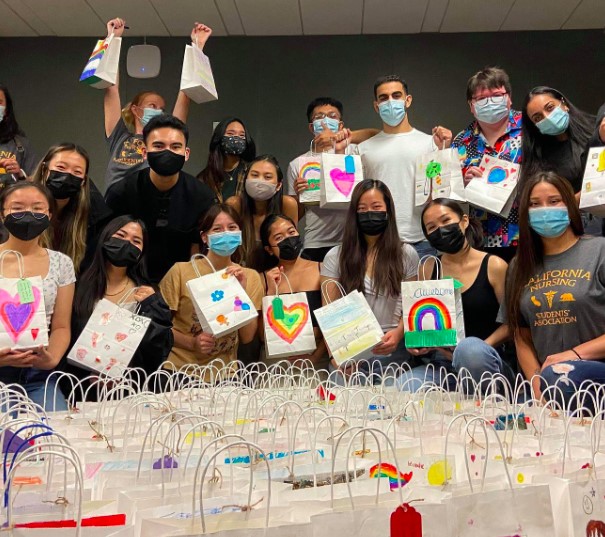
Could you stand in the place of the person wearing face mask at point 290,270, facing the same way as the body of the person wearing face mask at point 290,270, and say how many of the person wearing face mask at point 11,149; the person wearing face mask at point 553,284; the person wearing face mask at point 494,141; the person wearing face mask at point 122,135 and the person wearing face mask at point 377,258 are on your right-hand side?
2

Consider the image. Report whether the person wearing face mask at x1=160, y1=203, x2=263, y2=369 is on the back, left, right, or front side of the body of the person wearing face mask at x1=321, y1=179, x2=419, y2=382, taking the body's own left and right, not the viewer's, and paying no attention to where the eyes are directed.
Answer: right

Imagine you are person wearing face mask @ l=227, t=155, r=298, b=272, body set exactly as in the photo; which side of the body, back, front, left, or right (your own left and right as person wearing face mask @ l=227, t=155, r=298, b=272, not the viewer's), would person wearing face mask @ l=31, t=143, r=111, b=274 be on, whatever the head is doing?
right

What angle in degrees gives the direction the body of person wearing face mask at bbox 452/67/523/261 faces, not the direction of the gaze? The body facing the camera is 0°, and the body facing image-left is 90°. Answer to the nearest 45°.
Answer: approximately 0°

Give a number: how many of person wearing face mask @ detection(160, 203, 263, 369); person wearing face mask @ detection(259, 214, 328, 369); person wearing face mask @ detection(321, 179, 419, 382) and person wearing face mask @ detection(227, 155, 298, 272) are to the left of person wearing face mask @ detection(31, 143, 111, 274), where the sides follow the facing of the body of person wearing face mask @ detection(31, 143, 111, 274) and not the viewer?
4

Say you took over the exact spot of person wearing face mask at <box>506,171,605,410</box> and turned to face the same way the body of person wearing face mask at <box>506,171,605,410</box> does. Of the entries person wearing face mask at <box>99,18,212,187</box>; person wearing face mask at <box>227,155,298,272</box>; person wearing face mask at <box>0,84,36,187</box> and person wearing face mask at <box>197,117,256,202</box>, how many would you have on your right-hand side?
4

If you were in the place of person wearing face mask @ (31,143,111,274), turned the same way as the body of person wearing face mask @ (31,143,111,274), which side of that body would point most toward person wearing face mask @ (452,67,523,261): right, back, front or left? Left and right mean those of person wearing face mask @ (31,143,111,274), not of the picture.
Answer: left

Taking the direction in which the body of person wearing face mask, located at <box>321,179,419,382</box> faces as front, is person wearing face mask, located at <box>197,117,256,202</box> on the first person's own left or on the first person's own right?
on the first person's own right
